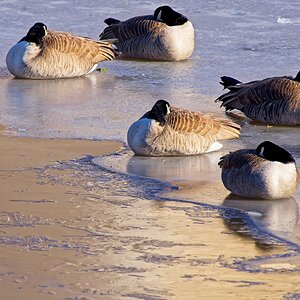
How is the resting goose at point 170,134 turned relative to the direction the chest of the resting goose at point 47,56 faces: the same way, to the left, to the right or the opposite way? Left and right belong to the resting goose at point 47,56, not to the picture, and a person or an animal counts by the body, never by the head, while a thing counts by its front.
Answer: the same way

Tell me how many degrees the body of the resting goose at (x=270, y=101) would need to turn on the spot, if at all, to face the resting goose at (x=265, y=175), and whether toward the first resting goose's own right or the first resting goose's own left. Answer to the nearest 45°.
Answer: approximately 90° to the first resting goose's own right

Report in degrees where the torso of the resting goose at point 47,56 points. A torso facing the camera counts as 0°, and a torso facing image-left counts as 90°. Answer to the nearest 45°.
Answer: approximately 90°

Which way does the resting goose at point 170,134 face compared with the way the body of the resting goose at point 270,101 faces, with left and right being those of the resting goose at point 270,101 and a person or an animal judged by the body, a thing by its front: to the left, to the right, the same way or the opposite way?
the opposite way

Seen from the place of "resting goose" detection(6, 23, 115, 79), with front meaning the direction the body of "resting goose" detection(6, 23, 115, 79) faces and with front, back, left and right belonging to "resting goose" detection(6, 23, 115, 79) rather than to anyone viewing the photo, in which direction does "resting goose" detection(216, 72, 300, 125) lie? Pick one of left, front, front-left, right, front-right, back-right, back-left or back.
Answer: back-left

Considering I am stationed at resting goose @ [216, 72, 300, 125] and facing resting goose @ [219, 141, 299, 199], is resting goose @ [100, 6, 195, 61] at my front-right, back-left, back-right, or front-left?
back-right

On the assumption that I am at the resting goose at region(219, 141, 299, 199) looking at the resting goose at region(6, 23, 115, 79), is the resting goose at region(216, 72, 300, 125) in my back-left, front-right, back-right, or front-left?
front-right

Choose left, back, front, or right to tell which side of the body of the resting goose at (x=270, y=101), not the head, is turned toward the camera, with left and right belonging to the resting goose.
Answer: right

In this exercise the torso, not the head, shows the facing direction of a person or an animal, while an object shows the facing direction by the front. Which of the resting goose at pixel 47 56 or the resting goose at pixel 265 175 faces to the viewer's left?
the resting goose at pixel 47 56

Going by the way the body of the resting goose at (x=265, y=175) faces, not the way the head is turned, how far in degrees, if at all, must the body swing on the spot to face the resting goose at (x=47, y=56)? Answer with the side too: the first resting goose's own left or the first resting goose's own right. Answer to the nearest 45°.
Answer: approximately 180°

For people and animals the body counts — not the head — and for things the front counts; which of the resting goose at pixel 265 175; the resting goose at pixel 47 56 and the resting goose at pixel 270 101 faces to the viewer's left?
the resting goose at pixel 47 56

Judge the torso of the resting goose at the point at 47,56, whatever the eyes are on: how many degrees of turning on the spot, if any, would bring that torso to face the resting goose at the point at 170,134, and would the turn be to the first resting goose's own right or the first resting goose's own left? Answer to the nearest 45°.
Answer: approximately 90° to the first resting goose's own left

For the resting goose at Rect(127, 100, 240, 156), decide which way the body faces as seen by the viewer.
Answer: to the viewer's left

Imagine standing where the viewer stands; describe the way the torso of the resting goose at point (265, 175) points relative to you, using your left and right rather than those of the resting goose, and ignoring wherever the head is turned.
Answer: facing the viewer and to the right of the viewer

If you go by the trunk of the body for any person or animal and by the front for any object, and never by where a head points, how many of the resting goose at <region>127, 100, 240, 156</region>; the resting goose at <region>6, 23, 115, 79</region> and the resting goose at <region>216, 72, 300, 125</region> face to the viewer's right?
1

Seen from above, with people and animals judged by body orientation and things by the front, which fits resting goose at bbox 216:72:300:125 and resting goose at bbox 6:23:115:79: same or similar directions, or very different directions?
very different directions

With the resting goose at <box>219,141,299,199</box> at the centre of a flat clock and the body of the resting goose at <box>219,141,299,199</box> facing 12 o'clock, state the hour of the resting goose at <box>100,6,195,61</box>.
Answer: the resting goose at <box>100,6,195,61</box> is roughly at 7 o'clock from the resting goose at <box>219,141,299,199</box>.
